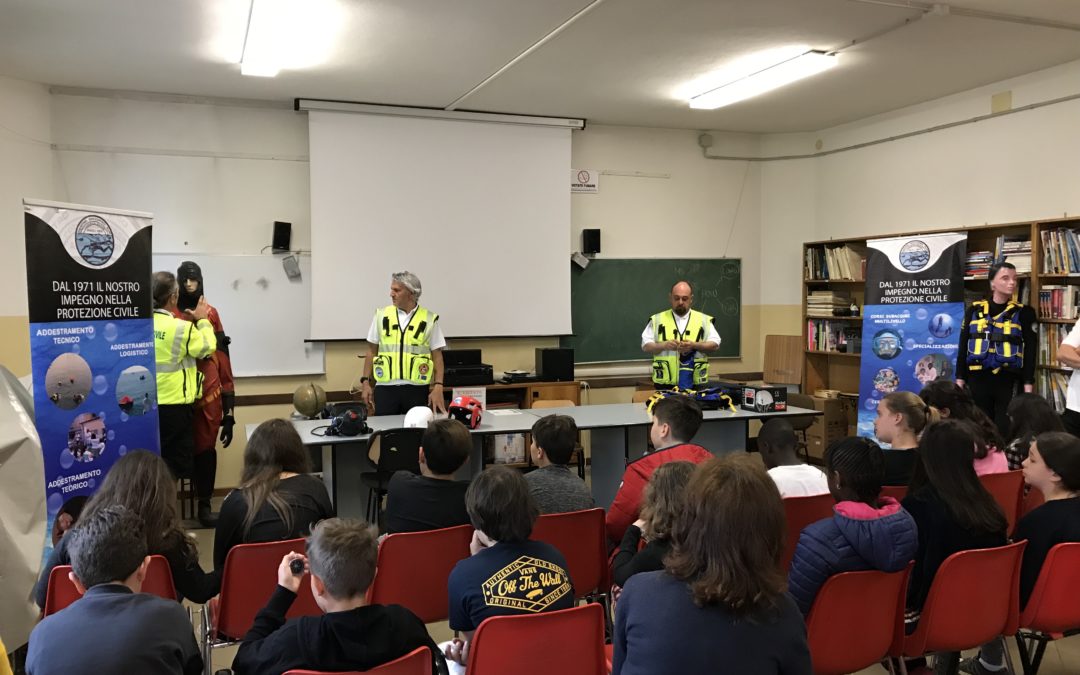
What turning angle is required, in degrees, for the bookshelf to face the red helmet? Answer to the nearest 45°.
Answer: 0° — it already faces it

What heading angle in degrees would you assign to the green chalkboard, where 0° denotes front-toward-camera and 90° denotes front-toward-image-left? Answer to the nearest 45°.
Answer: approximately 0°

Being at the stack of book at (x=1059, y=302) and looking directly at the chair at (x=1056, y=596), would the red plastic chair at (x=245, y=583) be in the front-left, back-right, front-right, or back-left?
front-right

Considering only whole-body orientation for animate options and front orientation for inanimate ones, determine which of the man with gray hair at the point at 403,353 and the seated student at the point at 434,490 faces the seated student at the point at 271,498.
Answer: the man with gray hair

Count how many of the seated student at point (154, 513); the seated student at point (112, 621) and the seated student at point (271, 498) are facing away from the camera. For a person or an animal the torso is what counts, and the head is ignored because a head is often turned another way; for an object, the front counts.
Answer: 3

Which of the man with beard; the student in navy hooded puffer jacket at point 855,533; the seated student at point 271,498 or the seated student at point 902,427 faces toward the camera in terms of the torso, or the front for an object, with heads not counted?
the man with beard

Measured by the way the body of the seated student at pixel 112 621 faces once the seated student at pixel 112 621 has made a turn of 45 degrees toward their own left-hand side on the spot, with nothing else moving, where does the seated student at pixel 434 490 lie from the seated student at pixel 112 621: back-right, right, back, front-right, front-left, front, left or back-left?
right

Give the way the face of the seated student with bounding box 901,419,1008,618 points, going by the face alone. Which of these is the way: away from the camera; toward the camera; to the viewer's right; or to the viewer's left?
away from the camera

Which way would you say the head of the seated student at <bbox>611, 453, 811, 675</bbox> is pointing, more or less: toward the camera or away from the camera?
away from the camera

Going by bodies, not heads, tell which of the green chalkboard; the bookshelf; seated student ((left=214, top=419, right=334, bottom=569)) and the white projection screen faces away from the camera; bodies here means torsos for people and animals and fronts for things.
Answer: the seated student

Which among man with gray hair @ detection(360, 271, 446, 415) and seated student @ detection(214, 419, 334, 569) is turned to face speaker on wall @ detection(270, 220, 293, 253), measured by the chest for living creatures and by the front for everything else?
the seated student

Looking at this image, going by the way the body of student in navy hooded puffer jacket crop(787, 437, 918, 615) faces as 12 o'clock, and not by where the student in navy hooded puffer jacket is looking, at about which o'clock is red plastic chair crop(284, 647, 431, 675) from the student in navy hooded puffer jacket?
The red plastic chair is roughly at 9 o'clock from the student in navy hooded puffer jacket.

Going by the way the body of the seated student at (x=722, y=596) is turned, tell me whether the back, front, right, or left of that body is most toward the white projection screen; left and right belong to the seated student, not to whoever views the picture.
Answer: front

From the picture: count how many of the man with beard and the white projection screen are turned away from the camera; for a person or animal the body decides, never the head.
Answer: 0

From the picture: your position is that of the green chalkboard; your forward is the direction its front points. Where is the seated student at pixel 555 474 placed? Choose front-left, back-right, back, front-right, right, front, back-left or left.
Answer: front

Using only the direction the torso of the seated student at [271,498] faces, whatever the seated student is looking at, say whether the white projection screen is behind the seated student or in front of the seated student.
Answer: in front

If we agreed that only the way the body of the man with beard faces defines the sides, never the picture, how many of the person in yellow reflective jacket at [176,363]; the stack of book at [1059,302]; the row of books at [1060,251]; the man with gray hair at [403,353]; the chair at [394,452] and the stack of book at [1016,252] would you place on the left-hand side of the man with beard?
3

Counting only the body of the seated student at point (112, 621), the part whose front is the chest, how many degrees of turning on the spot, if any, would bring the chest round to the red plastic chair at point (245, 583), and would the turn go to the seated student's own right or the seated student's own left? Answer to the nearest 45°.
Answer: approximately 45° to the seated student's own right

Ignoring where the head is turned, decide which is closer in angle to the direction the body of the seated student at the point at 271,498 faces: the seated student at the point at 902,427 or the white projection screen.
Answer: the white projection screen

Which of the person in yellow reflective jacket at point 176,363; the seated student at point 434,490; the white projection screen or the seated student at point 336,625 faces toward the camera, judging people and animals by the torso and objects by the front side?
the white projection screen

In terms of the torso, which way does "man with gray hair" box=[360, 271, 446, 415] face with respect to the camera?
toward the camera

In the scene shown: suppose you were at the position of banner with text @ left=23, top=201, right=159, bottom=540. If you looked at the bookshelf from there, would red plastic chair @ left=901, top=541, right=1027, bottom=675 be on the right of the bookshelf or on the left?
right

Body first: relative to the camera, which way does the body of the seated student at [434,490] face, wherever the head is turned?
away from the camera

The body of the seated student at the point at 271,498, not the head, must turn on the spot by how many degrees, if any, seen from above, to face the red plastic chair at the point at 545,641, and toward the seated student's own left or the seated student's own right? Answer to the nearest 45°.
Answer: approximately 135° to the seated student's own right

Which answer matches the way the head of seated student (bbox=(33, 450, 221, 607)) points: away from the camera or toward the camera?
away from the camera
